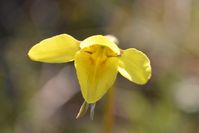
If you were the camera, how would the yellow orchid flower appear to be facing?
facing the viewer
